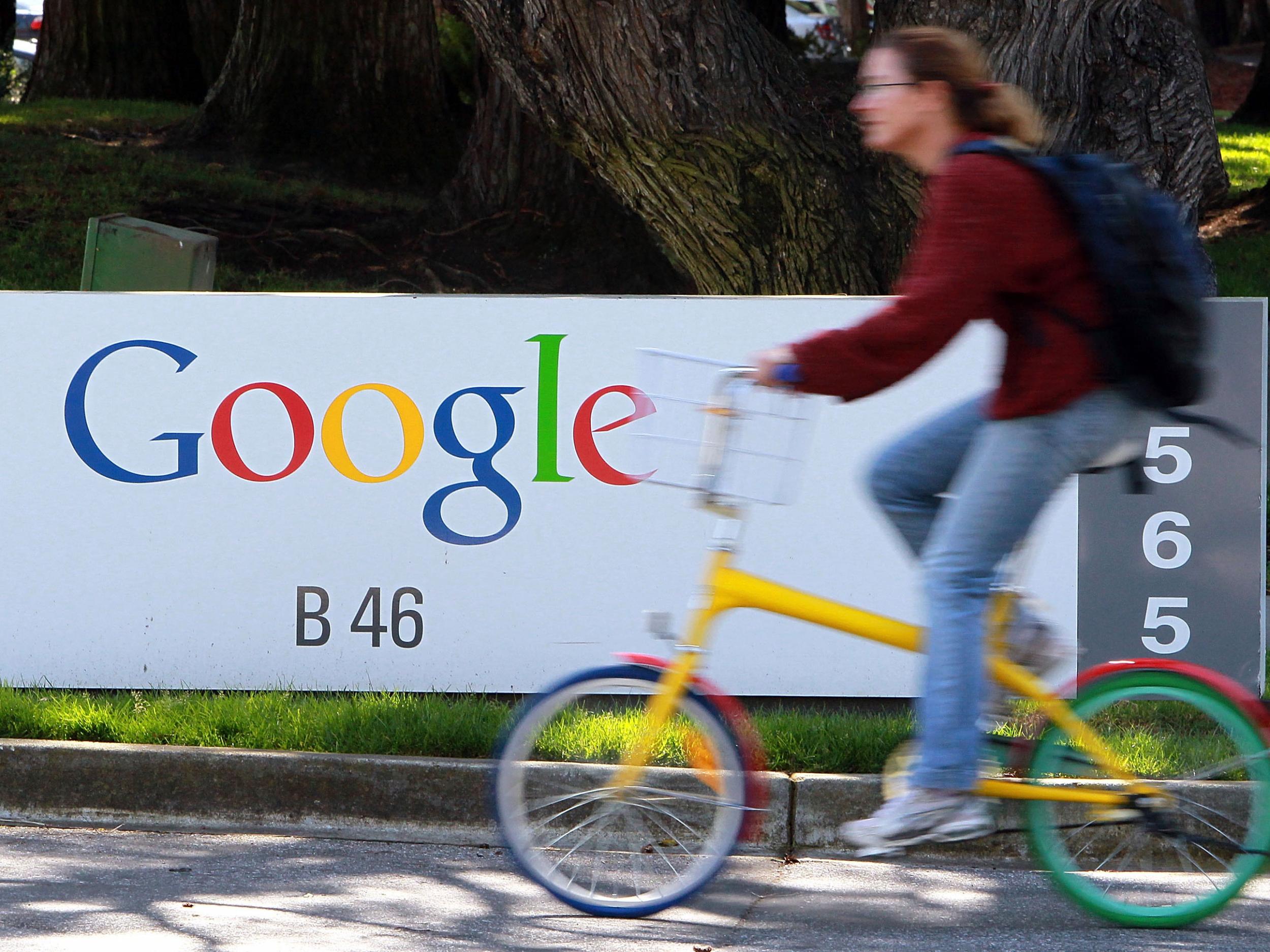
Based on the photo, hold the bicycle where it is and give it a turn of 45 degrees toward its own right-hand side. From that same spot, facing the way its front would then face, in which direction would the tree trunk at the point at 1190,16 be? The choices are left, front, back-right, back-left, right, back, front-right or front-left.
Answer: front-right

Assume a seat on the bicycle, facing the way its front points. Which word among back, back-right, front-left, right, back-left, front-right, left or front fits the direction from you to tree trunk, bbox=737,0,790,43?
right

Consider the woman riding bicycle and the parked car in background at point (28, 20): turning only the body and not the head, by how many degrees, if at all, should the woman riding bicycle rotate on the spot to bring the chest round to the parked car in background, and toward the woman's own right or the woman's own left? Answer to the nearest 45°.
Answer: approximately 45° to the woman's own right

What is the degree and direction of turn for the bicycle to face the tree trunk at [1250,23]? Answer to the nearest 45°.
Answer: approximately 90° to its right

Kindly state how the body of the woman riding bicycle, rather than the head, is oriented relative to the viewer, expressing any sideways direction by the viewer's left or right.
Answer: facing to the left of the viewer

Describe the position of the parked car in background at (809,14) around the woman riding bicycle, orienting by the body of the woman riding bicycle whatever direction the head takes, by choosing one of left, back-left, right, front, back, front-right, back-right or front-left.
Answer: right

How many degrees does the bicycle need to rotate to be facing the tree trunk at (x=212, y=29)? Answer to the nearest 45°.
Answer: approximately 45° to its right

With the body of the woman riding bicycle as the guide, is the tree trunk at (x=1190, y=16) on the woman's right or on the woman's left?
on the woman's right

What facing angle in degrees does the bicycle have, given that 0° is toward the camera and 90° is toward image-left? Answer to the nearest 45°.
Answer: approximately 90°

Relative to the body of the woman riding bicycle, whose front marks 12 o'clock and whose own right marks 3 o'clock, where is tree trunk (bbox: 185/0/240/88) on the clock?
The tree trunk is roughly at 2 o'clock from the woman riding bicycle.

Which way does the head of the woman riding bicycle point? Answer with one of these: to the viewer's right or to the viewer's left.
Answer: to the viewer's left
